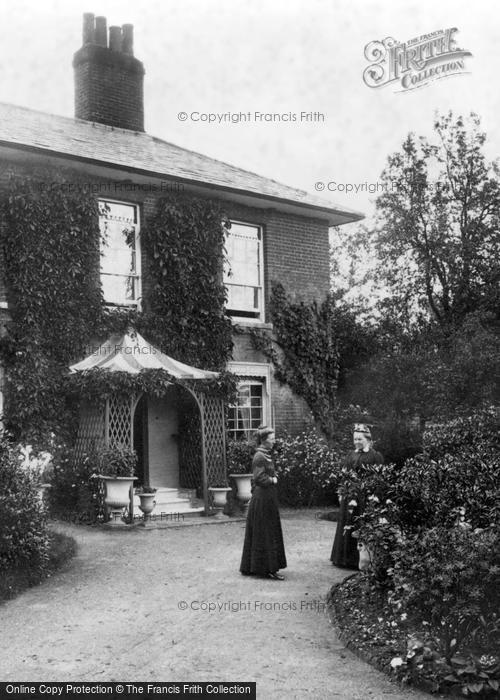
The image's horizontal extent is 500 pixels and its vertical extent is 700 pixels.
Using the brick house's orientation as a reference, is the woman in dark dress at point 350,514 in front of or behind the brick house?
in front

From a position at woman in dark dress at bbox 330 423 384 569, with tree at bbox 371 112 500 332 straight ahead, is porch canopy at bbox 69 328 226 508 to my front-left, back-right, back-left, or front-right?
front-left

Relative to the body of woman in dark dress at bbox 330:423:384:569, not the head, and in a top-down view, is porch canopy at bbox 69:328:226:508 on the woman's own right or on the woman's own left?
on the woman's own right

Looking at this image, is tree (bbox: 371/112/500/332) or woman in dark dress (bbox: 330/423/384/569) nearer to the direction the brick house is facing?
the woman in dark dress

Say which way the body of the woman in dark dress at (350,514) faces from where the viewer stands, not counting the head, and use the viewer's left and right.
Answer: facing the viewer and to the left of the viewer
